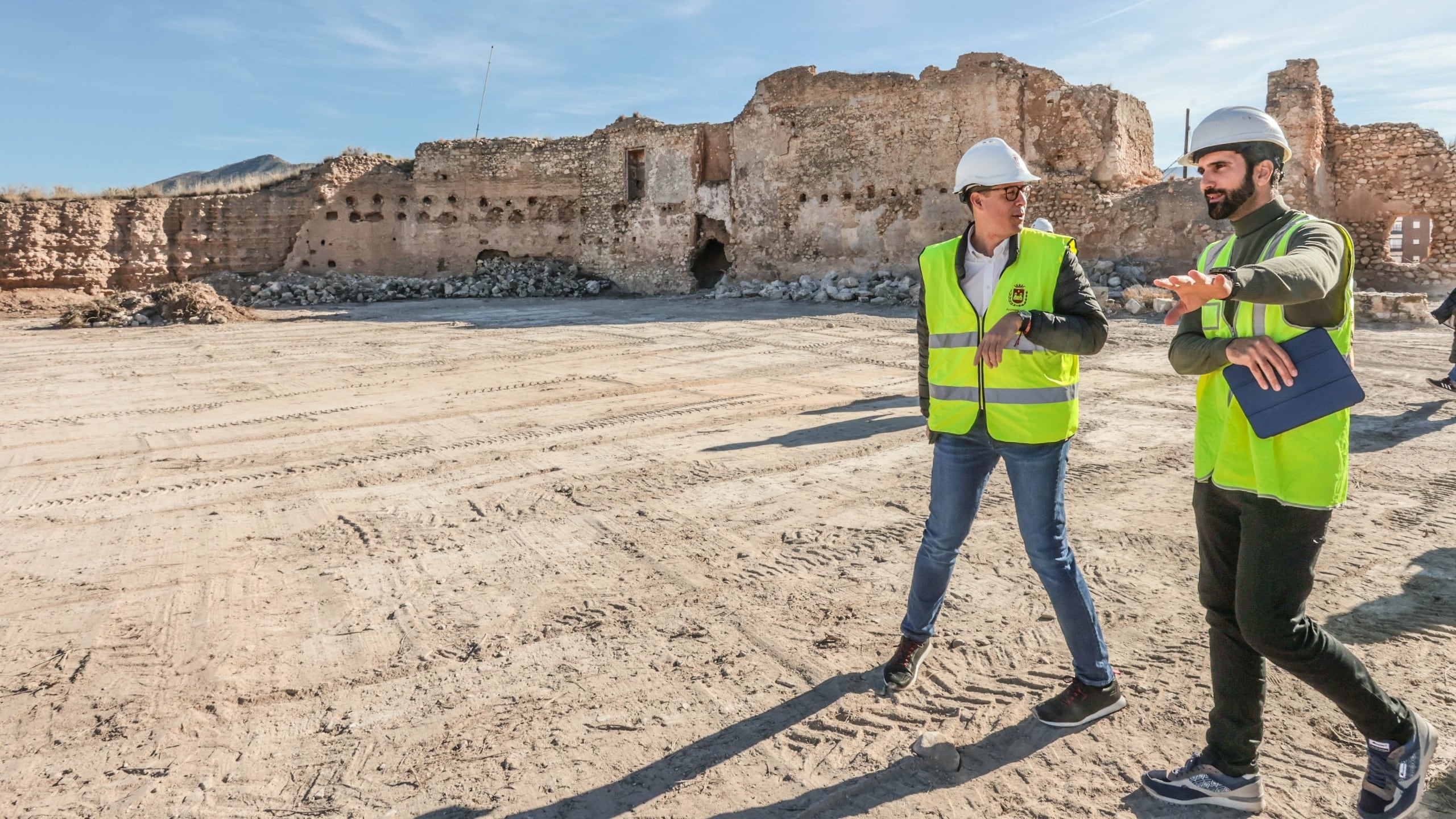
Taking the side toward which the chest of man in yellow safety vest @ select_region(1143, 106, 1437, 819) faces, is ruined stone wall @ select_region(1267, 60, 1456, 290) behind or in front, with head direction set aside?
behind

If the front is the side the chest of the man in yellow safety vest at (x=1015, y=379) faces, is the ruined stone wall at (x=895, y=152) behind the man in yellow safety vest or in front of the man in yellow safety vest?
behind

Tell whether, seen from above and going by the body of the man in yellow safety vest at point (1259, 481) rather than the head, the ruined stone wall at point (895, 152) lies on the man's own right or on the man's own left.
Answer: on the man's own right

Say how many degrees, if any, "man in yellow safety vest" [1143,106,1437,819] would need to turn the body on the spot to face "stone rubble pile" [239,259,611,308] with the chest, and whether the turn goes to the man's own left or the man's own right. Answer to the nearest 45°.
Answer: approximately 90° to the man's own right

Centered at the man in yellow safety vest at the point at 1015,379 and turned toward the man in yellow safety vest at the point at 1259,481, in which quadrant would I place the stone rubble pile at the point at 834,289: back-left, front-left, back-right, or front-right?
back-left

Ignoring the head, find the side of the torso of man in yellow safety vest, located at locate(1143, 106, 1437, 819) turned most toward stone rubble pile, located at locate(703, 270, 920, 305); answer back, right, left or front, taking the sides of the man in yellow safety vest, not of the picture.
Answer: right

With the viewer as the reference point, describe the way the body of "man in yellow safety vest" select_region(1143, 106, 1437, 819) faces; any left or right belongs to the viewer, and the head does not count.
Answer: facing the viewer and to the left of the viewer

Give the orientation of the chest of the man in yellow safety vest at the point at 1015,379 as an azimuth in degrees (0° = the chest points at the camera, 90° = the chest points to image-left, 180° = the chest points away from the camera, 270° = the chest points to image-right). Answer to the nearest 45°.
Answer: approximately 0°

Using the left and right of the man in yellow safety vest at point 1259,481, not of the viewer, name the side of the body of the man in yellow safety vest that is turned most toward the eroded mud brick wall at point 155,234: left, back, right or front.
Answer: right
